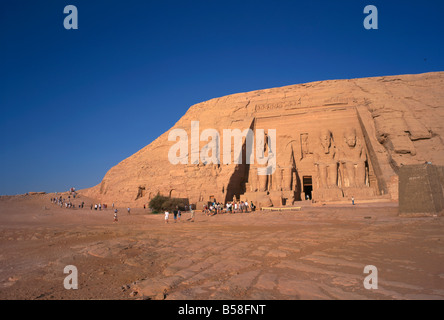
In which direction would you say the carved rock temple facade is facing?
toward the camera
